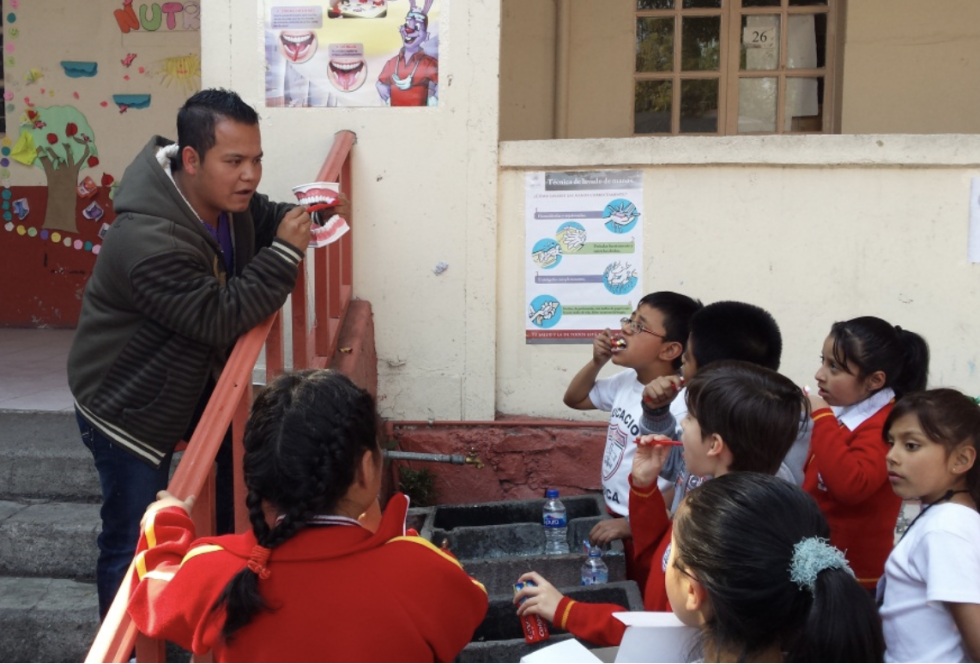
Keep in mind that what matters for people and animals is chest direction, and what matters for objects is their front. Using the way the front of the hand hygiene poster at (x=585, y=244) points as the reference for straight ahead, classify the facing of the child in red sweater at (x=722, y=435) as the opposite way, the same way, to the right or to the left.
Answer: to the right

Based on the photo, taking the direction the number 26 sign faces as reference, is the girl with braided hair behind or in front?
in front

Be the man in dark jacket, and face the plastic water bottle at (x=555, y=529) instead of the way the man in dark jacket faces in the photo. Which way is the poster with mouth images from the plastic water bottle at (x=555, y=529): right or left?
left

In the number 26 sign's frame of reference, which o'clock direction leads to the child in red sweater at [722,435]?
The child in red sweater is roughly at 12 o'clock from the number 26 sign.

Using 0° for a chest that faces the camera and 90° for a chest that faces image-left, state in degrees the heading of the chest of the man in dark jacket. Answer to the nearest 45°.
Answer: approximately 270°

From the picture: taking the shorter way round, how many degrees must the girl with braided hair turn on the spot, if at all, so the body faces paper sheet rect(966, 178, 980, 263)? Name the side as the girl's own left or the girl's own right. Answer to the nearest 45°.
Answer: approximately 45° to the girl's own right

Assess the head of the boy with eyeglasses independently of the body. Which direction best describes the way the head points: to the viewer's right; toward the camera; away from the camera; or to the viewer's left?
to the viewer's left

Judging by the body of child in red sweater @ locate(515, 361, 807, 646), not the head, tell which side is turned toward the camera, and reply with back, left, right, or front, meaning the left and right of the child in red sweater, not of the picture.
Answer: left

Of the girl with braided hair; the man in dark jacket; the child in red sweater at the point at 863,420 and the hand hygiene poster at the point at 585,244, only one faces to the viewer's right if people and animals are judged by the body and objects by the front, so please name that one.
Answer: the man in dark jacket

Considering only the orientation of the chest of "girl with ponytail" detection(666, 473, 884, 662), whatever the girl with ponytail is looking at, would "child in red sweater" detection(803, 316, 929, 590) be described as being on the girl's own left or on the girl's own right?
on the girl's own right

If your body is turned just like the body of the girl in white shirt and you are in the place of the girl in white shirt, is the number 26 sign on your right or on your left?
on your right

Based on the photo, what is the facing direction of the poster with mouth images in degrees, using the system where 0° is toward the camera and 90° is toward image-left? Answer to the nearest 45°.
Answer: approximately 0°

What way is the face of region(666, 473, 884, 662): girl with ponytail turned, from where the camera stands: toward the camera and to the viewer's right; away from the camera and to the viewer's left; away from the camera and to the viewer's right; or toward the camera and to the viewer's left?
away from the camera and to the viewer's left

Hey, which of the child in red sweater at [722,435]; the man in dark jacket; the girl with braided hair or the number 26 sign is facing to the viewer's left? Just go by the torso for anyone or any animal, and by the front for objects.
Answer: the child in red sweater

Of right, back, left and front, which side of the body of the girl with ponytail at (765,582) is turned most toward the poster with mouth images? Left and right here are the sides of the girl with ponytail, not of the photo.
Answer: front

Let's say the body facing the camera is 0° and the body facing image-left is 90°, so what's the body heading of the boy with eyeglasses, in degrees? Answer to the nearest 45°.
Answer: approximately 45°
